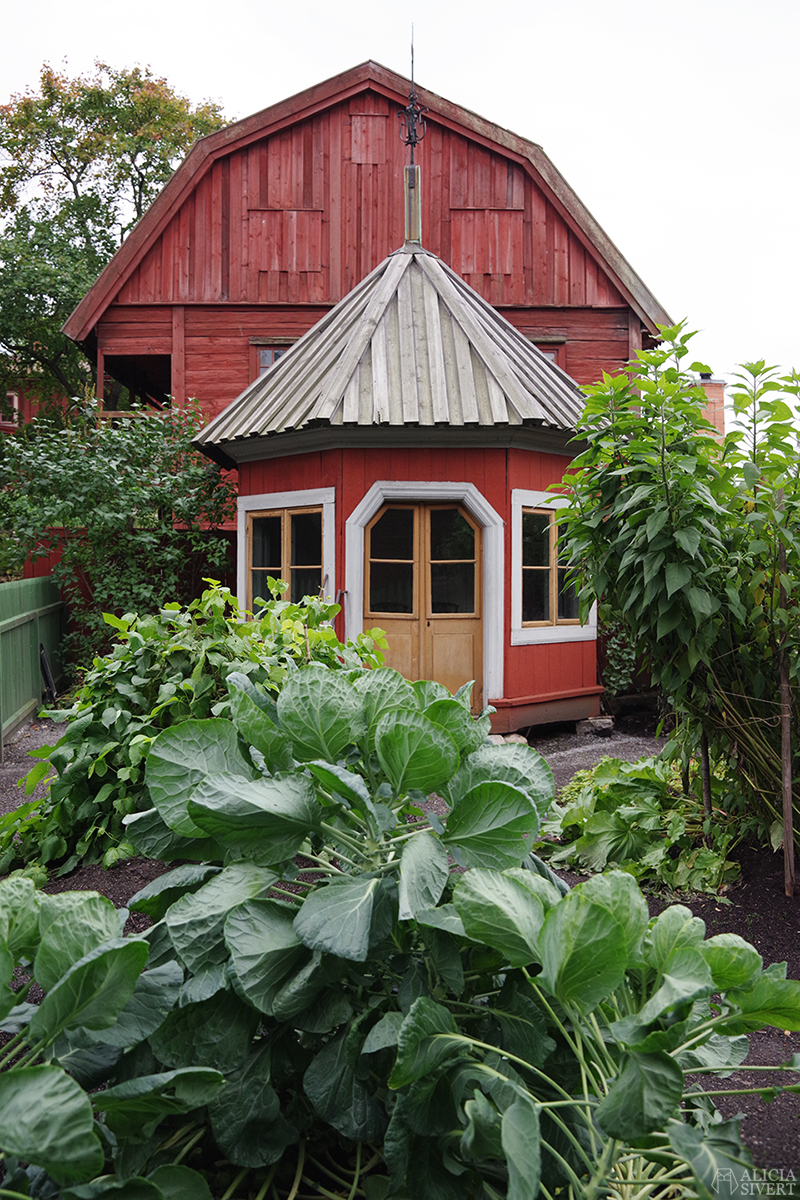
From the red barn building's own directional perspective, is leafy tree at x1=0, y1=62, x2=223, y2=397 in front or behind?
behind

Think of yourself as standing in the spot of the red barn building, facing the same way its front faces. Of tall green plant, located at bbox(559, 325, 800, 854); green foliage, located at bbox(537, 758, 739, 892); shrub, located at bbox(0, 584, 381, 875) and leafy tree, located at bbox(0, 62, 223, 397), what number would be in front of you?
3

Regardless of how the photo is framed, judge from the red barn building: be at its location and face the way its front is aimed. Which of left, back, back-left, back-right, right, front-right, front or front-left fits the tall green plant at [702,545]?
front

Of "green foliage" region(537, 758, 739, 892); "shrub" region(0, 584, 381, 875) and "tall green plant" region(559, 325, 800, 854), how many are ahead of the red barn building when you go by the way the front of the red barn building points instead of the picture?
3

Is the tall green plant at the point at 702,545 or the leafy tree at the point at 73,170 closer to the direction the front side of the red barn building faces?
the tall green plant

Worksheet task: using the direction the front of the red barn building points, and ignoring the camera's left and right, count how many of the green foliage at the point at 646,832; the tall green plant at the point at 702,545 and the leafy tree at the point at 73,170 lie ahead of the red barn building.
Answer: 2

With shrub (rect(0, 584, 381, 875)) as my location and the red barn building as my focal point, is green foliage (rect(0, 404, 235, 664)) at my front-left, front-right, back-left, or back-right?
front-left

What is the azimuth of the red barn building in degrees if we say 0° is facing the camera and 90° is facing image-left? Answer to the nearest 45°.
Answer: approximately 0°

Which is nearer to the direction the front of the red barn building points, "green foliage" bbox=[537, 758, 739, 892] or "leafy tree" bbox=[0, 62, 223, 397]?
the green foliage

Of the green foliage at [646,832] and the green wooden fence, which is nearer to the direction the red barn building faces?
the green foliage

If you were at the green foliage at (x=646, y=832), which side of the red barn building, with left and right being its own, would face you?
front

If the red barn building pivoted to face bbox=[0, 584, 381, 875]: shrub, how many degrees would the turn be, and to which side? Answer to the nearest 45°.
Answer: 0° — it already faces it
